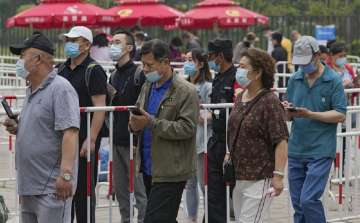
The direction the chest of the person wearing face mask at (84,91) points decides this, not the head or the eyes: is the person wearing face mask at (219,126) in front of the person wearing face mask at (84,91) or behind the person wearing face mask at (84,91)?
behind

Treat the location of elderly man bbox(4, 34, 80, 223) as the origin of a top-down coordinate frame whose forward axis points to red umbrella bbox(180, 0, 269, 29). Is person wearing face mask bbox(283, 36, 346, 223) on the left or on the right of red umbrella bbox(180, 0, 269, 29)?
right

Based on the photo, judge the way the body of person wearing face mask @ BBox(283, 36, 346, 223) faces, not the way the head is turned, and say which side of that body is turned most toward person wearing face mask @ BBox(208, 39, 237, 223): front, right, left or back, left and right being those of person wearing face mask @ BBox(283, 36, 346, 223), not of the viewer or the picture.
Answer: right

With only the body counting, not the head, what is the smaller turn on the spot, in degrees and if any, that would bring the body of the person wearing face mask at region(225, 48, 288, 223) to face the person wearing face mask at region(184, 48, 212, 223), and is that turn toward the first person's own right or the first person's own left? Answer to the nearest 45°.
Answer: approximately 135° to the first person's own right

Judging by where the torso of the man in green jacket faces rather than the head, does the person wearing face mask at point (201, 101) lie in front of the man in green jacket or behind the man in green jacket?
behind

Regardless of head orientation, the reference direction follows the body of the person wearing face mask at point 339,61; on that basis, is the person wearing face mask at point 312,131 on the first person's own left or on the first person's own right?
on the first person's own right

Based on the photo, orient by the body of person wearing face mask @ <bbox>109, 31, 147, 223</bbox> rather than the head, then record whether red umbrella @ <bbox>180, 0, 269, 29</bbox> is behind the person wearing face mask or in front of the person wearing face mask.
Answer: behind

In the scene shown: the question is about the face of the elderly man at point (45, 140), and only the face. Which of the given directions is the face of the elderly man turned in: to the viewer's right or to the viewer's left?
to the viewer's left

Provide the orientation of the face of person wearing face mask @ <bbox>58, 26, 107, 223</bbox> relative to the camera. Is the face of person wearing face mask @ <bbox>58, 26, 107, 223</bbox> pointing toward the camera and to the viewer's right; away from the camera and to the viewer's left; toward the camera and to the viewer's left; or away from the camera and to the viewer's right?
toward the camera and to the viewer's left
